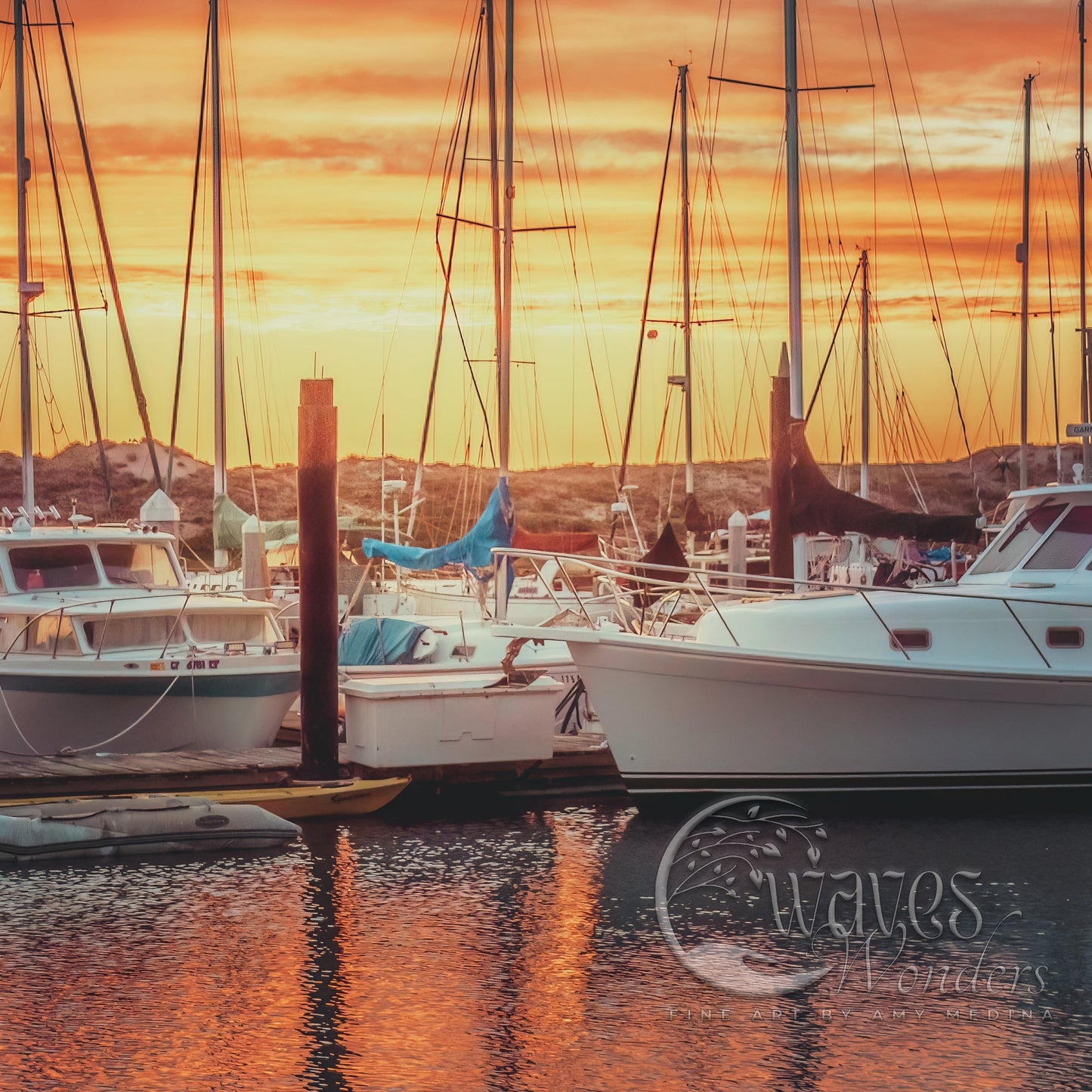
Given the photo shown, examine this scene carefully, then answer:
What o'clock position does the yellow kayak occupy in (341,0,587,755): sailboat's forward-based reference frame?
The yellow kayak is roughly at 5 o'clock from the sailboat.

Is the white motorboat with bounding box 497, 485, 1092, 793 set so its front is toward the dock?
yes

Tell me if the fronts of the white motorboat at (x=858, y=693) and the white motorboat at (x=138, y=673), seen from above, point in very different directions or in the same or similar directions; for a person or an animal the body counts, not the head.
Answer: very different directions

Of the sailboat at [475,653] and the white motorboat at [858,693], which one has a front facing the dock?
the white motorboat

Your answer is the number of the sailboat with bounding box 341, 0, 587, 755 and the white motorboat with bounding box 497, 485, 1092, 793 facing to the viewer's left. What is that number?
1

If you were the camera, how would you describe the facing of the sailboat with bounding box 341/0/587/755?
facing away from the viewer and to the right of the viewer

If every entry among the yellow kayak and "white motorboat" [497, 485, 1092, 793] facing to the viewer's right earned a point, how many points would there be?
1

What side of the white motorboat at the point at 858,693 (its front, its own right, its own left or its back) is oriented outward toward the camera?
left

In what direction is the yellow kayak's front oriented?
to the viewer's right

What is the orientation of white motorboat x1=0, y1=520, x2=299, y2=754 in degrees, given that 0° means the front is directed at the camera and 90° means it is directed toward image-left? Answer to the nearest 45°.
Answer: approximately 315°
